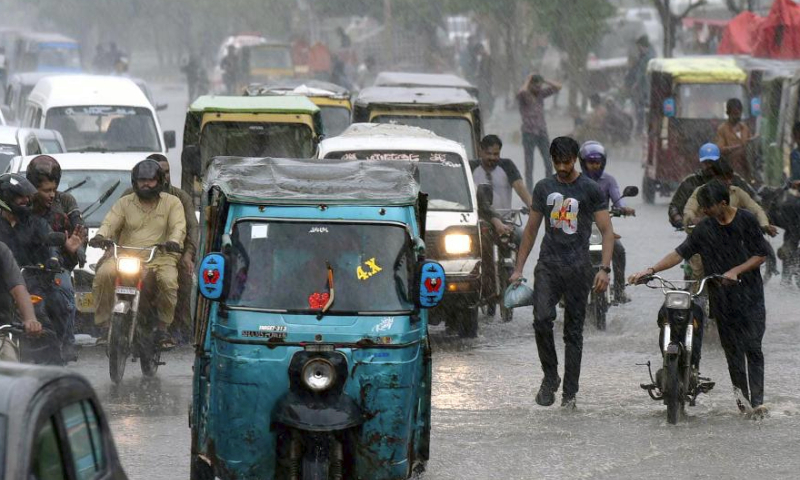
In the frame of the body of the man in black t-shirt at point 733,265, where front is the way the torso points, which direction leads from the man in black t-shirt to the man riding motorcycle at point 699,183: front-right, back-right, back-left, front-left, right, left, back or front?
back-right

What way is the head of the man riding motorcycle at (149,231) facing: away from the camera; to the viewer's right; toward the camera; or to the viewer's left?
toward the camera

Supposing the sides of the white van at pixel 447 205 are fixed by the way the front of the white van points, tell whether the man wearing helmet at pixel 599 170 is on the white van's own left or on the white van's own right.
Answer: on the white van's own left

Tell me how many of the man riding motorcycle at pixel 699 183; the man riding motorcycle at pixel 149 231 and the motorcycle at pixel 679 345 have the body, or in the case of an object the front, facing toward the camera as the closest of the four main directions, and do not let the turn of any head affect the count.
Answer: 3

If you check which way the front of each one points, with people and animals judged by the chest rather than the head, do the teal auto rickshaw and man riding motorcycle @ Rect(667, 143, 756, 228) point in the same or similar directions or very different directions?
same or similar directions

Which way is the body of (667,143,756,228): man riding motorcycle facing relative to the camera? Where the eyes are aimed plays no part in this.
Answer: toward the camera

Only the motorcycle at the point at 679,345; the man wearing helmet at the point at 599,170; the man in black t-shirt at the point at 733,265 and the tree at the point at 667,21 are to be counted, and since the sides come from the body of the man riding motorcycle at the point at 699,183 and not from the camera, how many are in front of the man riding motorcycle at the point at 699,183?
2

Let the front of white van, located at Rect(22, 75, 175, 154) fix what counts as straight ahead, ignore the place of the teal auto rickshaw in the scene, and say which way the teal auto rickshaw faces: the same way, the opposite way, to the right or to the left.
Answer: the same way

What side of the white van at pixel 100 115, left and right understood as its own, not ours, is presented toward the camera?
front

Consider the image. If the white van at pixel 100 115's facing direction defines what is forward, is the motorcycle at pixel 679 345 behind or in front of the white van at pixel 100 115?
in front

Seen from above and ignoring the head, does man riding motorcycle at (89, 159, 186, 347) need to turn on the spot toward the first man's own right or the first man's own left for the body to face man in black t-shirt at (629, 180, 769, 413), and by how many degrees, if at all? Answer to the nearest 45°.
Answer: approximately 45° to the first man's own left

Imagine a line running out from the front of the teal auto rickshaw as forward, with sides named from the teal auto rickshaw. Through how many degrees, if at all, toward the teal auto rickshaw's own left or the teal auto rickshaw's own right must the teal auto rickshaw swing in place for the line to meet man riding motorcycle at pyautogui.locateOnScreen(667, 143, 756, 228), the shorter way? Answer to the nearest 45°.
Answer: approximately 135° to the teal auto rickshaw's own left

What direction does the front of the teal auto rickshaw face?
toward the camera

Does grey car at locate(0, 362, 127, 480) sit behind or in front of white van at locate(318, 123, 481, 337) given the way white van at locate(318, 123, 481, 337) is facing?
in front

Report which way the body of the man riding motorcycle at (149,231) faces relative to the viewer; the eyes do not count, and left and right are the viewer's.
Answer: facing the viewer

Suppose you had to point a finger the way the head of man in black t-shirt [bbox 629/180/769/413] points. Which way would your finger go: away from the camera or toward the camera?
toward the camera

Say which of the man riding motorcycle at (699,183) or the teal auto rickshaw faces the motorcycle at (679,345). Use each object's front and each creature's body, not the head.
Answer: the man riding motorcycle
